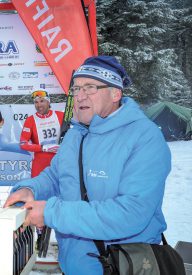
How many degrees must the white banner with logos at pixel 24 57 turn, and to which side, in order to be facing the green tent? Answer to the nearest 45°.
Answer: approximately 135° to its left

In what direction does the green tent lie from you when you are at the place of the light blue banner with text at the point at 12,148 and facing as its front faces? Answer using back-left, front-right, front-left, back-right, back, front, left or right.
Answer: back-left

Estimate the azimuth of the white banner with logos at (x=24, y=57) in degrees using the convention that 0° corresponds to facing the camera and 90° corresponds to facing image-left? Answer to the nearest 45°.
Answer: approximately 0°

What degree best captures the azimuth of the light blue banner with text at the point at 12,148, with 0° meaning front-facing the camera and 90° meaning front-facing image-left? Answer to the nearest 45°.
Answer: approximately 0°

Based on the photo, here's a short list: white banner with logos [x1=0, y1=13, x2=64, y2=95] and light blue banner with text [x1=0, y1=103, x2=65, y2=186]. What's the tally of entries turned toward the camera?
2

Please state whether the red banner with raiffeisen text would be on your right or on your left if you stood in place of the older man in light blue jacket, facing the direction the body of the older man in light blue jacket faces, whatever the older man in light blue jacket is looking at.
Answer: on your right

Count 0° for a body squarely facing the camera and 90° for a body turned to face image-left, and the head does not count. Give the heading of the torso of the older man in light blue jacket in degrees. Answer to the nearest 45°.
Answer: approximately 45°

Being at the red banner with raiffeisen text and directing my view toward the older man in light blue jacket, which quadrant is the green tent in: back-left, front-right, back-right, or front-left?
back-left
